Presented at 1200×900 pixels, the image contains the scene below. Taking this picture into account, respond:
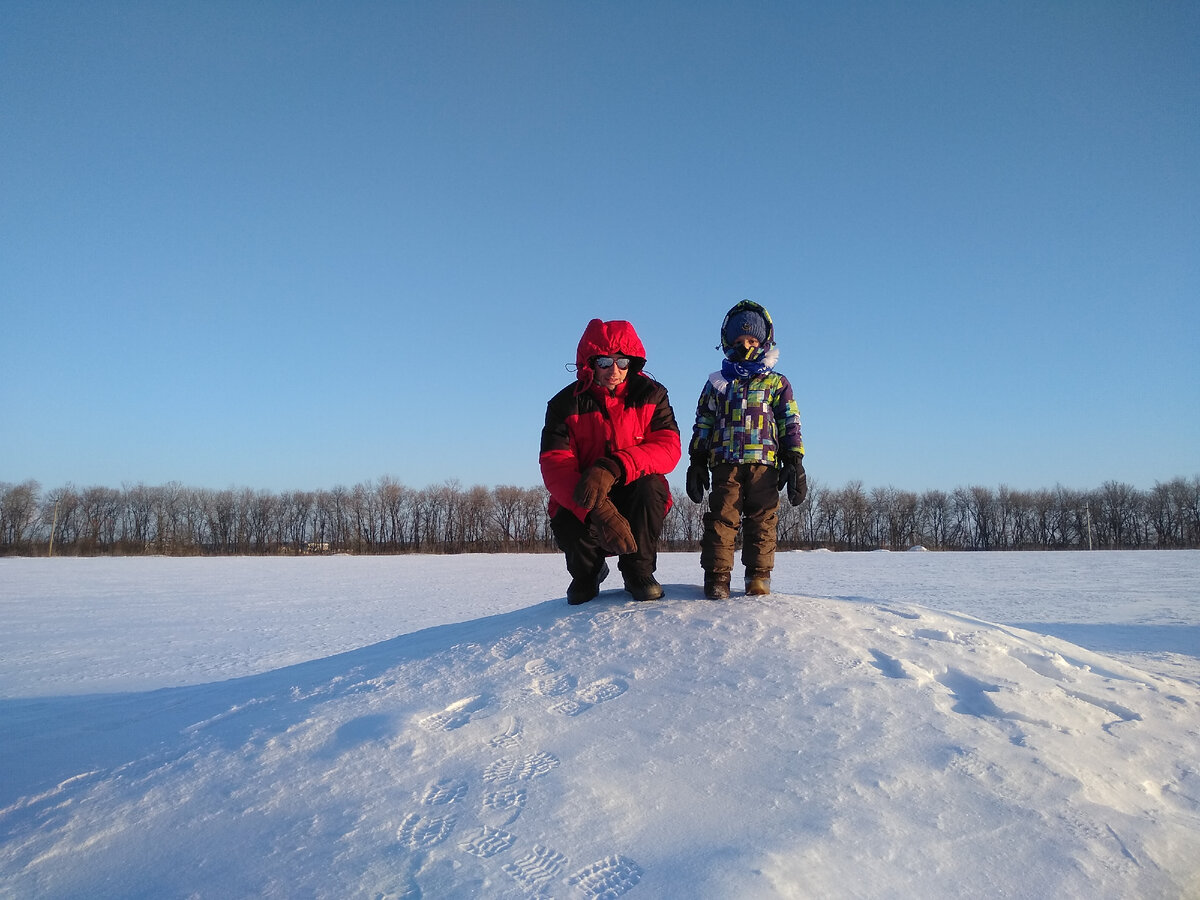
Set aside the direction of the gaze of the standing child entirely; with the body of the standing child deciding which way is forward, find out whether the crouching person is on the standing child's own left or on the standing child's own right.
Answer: on the standing child's own right

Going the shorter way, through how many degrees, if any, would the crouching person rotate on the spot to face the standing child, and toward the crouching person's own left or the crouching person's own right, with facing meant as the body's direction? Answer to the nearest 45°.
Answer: approximately 90° to the crouching person's own left

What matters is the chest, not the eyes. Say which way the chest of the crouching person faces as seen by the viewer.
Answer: toward the camera

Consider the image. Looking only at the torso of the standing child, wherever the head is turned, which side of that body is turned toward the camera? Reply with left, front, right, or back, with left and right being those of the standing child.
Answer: front

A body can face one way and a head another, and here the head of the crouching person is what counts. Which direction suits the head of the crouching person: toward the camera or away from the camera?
toward the camera

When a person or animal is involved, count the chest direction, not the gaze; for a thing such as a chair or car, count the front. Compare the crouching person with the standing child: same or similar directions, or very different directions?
same or similar directions

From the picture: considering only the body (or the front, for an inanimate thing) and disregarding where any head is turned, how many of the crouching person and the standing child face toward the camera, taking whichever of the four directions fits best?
2
